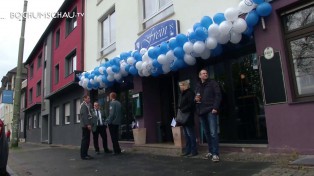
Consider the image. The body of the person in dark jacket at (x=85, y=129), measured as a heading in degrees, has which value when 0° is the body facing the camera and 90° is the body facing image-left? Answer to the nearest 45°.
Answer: approximately 270°

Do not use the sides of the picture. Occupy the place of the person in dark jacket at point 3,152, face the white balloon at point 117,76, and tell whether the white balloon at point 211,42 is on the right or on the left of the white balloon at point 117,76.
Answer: right

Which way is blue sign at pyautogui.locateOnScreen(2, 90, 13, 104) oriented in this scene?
toward the camera

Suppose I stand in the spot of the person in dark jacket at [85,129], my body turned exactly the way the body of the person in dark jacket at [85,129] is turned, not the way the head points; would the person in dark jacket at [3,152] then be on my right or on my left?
on my right

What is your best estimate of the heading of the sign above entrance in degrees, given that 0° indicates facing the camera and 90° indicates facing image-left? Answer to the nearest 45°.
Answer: approximately 45°

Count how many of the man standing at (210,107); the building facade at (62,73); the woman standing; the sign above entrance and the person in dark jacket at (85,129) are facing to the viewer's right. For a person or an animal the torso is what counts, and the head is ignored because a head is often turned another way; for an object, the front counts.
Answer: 1
